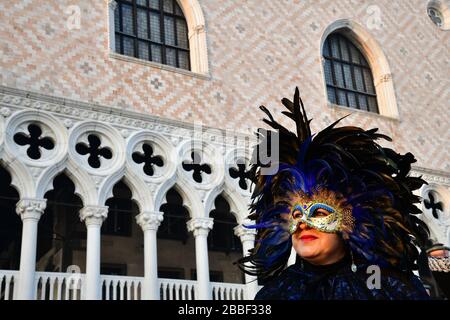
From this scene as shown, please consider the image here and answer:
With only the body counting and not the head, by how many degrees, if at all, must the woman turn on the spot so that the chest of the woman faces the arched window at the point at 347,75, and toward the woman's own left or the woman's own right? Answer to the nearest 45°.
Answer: approximately 135° to the woman's own right

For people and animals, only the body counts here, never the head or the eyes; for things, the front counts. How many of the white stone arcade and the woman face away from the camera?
0

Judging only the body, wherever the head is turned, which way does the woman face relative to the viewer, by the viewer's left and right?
facing the viewer and to the left of the viewer

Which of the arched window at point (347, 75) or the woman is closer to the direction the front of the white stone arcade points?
the woman

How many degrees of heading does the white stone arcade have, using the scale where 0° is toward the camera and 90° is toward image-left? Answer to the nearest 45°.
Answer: approximately 315°

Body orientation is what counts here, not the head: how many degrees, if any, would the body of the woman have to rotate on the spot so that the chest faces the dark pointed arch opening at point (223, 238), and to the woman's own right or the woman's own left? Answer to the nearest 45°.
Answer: approximately 135° to the woman's own right

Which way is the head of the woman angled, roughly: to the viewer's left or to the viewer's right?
to the viewer's left
